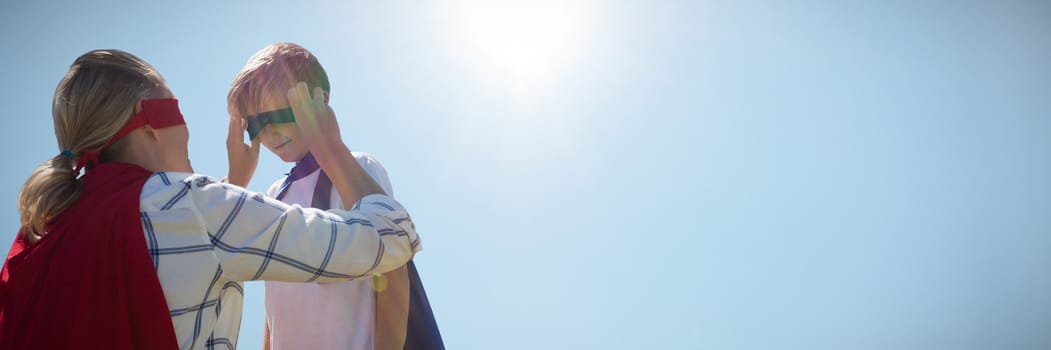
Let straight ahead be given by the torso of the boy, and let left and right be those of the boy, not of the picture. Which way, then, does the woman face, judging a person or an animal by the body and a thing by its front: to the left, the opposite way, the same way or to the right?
the opposite way

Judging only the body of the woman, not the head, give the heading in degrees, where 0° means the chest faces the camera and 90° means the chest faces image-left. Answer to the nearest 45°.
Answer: approximately 225°

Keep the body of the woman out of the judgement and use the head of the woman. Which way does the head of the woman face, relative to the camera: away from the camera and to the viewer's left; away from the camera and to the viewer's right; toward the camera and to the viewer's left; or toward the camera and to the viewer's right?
away from the camera and to the viewer's right

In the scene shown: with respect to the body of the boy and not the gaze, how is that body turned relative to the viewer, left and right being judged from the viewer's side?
facing the viewer and to the left of the viewer

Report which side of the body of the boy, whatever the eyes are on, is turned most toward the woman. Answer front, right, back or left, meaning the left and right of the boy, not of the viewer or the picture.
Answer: front

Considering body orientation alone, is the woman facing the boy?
yes
